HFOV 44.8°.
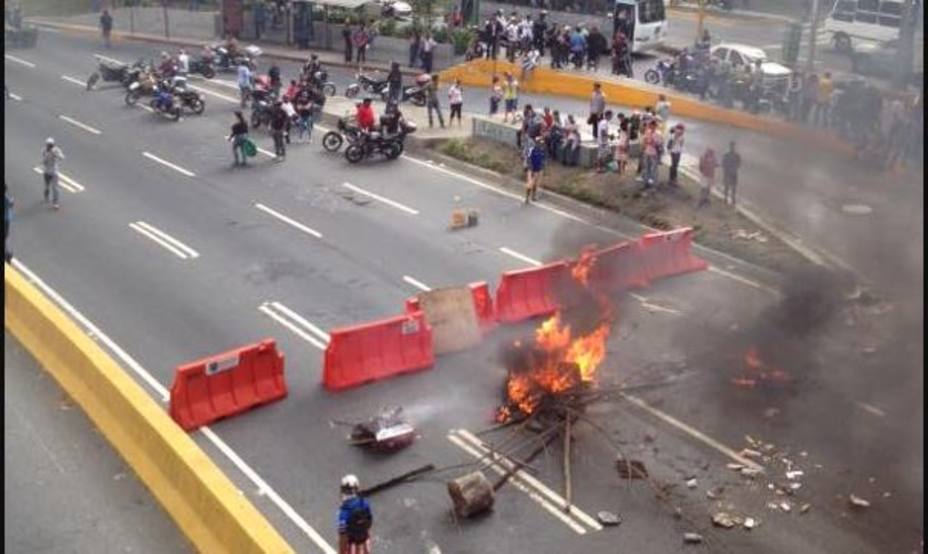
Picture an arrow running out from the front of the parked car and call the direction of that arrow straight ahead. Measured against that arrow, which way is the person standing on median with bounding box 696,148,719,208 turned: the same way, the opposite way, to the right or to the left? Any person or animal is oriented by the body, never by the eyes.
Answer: to the right

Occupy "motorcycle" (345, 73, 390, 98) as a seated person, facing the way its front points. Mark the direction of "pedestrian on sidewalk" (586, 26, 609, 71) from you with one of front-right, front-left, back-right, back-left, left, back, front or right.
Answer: back

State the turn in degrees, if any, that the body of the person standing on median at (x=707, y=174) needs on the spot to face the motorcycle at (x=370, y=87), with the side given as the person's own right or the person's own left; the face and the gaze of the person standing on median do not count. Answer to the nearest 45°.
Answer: approximately 90° to the person's own right

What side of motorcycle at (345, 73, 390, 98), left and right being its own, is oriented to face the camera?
left

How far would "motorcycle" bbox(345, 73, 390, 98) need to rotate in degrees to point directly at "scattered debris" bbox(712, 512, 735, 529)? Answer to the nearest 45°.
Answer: approximately 90° to its left

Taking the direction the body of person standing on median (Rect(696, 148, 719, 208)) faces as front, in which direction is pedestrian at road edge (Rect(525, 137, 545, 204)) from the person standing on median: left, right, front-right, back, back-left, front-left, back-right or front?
front-right

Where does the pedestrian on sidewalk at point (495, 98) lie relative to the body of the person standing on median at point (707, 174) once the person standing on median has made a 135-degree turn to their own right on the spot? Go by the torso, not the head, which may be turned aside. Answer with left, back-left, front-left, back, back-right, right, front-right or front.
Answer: front-left

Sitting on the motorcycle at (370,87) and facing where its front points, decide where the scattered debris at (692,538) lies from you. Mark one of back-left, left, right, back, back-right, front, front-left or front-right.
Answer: left

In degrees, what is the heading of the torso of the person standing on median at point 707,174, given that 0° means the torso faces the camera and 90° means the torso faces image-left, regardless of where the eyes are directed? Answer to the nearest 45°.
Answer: approximately 45°

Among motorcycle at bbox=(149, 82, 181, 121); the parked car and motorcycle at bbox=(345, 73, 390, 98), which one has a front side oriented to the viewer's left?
motorcycle at bbox=(345, 73, 390, 98)

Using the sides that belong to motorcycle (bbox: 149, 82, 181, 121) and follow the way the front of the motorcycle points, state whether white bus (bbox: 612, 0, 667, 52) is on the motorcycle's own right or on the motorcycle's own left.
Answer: on the motorcycle's own left

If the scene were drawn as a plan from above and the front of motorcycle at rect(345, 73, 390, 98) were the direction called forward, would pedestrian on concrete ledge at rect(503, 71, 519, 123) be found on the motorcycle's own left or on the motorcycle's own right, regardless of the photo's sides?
on the motorcycle's own left

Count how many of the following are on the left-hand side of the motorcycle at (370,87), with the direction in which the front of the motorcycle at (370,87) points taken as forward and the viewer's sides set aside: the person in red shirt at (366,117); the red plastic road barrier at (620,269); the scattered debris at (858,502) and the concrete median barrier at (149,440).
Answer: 4
